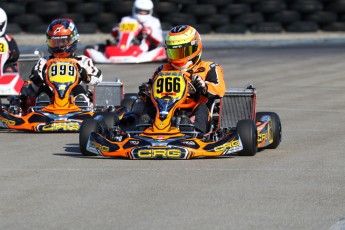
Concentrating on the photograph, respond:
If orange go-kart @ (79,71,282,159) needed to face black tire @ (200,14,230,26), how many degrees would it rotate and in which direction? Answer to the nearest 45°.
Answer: approximately 180°

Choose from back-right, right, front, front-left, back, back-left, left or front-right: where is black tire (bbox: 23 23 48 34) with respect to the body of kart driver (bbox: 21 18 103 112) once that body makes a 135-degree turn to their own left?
front-left

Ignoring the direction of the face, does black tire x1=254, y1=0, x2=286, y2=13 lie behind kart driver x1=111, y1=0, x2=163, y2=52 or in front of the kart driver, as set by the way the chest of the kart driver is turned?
behind

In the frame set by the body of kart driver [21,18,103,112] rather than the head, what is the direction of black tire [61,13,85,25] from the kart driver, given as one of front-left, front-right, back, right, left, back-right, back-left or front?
back

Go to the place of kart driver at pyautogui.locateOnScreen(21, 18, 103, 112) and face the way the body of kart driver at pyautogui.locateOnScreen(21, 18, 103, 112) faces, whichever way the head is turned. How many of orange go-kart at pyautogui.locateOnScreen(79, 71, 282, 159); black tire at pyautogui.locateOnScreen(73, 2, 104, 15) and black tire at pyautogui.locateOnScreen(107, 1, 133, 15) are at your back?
2

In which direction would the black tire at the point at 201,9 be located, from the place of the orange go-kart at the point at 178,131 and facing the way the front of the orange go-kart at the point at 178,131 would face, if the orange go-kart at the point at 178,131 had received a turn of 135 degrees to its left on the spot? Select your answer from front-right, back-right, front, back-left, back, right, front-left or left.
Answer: front-left
